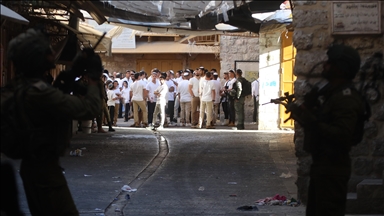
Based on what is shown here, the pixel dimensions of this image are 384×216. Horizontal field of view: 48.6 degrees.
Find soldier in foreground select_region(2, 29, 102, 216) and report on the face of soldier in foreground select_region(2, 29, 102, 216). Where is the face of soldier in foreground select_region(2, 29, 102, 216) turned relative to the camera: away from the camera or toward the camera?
away from the camera

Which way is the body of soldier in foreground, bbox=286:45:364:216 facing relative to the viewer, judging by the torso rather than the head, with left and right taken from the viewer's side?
facing to the left of the viewer

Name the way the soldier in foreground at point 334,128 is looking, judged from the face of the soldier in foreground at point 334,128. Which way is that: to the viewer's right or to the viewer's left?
to the viewer's left

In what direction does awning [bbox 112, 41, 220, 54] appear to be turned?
toward the camera

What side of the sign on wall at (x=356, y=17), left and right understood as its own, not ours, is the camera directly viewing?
front
